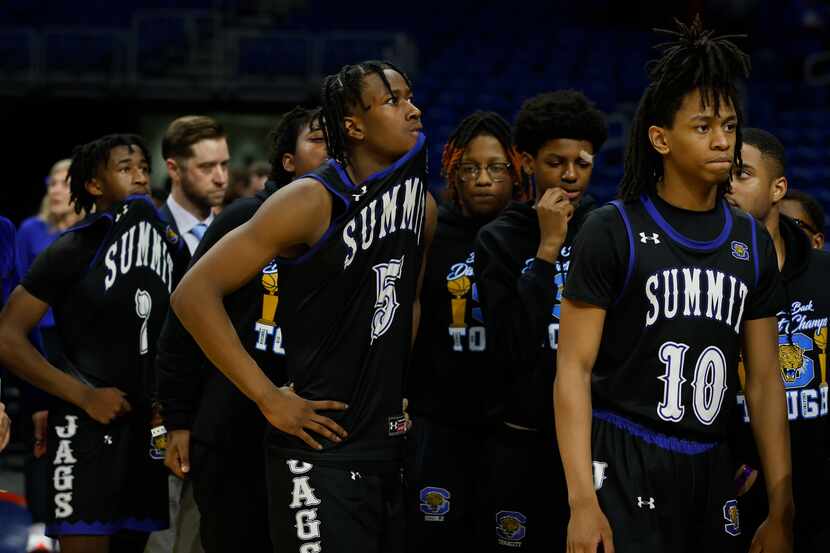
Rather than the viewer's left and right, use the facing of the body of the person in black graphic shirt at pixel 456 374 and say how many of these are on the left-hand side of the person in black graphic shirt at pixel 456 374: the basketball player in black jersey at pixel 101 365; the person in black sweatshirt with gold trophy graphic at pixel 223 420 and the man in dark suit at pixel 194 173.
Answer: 0

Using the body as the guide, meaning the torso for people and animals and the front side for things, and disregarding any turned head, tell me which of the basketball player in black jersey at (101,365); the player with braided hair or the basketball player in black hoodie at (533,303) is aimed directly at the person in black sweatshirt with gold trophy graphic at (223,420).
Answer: the basketball player in black jersey at (101,365)

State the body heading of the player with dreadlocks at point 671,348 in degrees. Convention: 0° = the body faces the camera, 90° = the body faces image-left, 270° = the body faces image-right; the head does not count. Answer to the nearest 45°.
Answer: approximately 315°

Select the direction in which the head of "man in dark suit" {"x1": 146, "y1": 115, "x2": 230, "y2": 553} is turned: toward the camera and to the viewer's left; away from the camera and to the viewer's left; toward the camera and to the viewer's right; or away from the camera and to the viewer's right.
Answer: toward the camera and to the viewer's right

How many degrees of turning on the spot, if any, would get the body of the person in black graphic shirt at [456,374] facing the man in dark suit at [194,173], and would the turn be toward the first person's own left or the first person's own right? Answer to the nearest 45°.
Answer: approximately 135° to the first person's own right

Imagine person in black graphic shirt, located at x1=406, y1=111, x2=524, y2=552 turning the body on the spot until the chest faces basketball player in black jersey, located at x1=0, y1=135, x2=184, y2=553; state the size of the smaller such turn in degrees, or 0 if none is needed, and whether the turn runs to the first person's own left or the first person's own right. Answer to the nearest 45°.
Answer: approximately 90° to the first person's own right

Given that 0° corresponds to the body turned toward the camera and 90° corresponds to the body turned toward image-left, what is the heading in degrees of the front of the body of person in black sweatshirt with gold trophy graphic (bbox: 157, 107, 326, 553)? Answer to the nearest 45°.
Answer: approximately 315°

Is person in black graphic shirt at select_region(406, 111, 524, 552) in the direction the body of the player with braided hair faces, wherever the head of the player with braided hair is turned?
no

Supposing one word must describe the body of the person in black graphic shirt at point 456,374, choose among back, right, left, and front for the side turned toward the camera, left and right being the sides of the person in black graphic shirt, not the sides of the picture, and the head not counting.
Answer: front

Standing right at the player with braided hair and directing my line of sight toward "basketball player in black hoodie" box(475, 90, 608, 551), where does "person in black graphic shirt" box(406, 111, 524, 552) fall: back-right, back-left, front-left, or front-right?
front-left

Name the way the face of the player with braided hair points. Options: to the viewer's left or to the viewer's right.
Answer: to the viewer's right

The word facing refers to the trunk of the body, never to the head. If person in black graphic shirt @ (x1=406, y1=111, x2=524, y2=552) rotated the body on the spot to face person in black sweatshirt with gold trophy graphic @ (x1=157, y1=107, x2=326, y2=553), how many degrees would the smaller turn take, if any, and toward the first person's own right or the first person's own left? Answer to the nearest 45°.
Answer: approximately 90° to the first person's own right

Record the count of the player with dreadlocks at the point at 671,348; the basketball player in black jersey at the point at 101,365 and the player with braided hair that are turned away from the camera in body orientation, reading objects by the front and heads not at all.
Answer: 0

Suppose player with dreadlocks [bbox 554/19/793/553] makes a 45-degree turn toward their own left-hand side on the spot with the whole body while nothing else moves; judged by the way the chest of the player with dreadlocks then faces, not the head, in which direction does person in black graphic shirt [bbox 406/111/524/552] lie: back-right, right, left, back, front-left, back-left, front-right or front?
back-left
